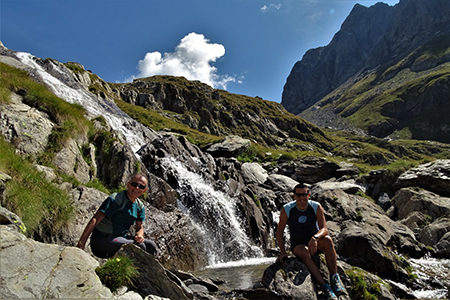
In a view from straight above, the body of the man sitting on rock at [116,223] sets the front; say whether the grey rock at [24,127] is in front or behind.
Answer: behind

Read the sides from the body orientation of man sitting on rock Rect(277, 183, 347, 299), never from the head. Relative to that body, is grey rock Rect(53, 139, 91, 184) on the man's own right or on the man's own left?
on the man's own right

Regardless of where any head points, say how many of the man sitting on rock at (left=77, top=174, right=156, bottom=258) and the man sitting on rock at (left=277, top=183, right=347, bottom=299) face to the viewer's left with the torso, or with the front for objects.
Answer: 0

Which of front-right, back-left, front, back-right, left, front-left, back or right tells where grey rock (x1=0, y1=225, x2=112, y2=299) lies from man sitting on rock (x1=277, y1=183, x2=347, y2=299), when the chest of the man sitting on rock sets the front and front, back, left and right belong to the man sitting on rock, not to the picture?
front-right

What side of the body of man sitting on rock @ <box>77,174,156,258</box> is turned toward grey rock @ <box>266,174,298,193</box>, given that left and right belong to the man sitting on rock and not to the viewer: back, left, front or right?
left

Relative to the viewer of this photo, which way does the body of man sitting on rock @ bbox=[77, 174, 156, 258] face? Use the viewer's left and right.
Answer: facing the viewer and to the right of the viewer

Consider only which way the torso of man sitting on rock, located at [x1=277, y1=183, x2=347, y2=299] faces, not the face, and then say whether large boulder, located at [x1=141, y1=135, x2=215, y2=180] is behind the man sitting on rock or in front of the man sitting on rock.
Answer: behind

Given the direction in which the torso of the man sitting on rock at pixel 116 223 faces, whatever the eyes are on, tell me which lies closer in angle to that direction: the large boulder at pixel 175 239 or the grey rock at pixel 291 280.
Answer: the grey rock
